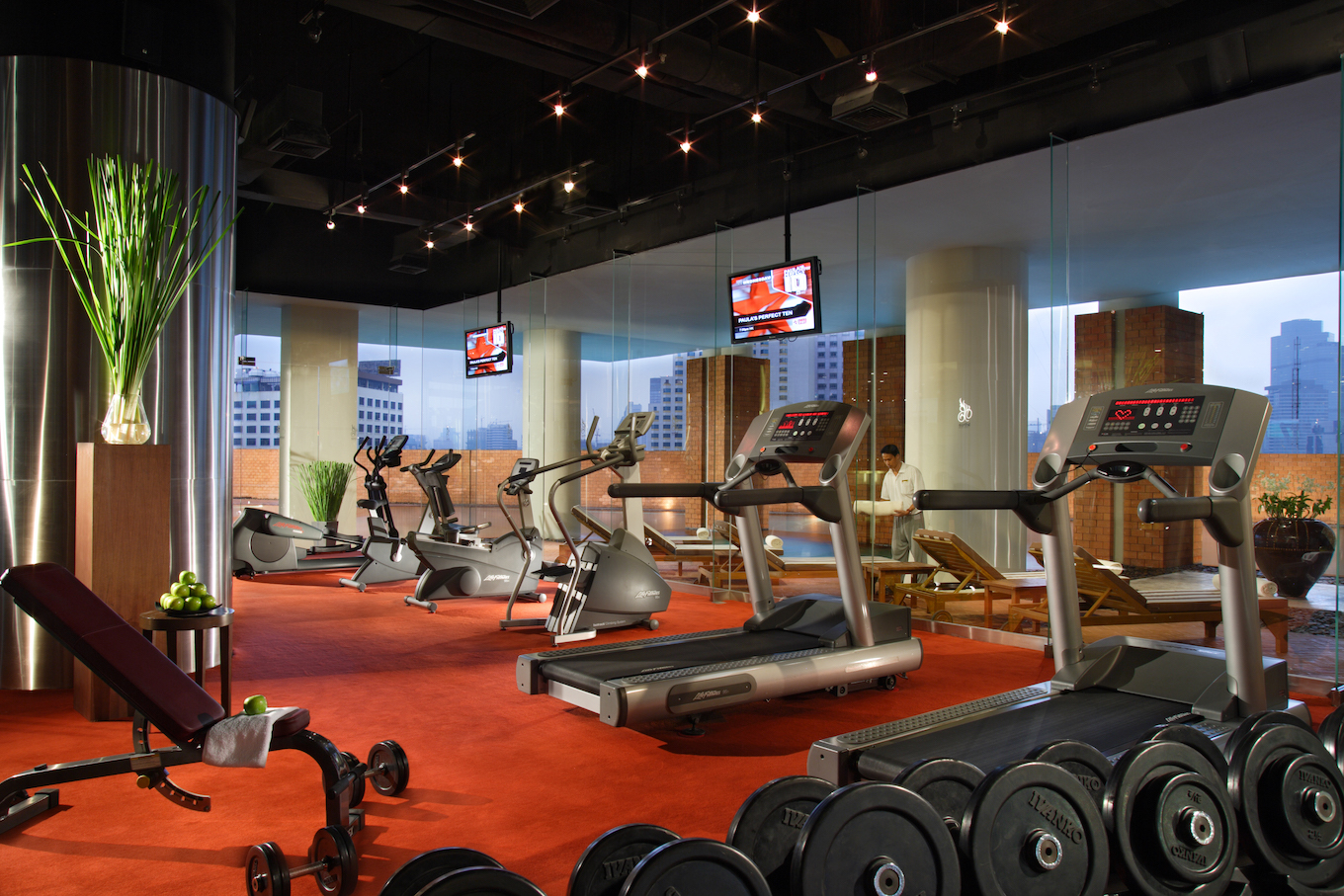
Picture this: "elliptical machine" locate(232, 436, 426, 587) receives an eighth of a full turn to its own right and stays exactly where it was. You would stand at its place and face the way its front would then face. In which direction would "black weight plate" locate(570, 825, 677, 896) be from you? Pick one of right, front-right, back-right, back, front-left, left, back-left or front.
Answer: front-right

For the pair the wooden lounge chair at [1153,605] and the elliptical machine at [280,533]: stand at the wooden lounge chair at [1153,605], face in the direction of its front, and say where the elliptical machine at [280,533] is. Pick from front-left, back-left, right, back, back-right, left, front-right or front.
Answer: back

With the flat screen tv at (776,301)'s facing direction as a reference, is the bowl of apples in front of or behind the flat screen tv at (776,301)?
in front

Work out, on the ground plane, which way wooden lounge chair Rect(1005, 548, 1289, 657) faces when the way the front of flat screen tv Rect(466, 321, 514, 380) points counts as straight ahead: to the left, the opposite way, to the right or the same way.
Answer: to the left

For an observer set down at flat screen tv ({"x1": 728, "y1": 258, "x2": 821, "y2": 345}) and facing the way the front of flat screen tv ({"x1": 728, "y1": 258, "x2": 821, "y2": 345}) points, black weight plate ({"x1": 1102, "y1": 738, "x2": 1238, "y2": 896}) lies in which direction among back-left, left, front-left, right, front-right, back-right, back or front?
front-left

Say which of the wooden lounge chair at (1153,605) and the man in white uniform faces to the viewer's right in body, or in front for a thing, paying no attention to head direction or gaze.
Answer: the wooden lounge chair

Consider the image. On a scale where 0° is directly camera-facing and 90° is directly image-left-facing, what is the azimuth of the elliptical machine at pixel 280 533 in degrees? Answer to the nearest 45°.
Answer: approximately 270°

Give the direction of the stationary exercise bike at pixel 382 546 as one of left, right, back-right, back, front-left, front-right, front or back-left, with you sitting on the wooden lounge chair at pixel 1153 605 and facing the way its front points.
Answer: back

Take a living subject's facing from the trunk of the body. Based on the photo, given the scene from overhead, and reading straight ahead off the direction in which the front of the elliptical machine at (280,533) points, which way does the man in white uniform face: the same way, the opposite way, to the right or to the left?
the opposite way

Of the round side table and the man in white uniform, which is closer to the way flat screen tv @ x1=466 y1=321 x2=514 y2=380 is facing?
the round side table

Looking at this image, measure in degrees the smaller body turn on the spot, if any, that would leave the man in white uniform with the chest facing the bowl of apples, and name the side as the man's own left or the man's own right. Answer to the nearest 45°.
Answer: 0° — they already face it

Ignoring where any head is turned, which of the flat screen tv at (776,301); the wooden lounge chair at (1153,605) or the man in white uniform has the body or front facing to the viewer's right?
the wooden lounge chair

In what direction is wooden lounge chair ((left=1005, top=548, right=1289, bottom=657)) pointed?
to the viewer's right
